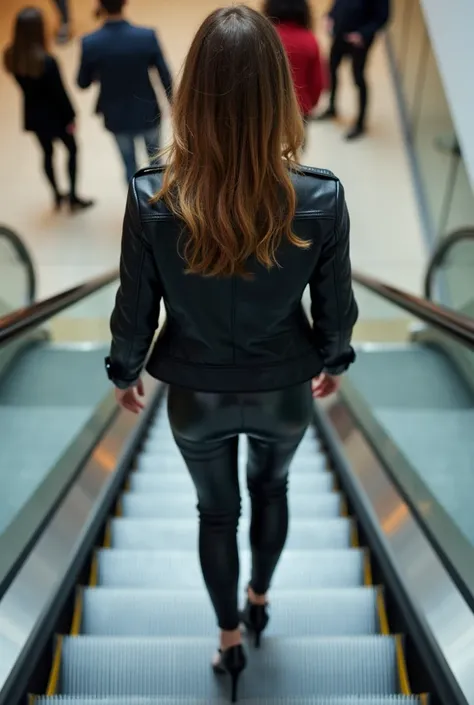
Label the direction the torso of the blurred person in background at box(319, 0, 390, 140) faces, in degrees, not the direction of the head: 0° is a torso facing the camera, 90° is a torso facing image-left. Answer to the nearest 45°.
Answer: approximately 45°

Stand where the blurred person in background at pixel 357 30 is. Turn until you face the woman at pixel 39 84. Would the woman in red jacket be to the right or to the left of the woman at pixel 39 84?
left

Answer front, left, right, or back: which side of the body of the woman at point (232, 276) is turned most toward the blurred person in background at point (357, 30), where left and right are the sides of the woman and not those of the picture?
front

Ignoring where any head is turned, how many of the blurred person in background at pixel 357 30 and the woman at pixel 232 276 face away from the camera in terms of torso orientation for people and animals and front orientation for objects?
1

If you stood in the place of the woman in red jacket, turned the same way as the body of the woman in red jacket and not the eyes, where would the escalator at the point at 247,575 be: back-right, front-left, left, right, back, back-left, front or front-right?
back

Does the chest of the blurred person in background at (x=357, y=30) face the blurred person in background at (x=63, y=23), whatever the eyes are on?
no

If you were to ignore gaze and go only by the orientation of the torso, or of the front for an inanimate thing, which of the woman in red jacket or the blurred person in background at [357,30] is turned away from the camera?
the woman in red jacket

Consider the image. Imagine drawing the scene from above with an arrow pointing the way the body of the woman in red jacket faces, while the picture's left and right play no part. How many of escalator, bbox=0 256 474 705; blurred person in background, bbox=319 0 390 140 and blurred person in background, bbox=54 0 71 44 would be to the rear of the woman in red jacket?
1

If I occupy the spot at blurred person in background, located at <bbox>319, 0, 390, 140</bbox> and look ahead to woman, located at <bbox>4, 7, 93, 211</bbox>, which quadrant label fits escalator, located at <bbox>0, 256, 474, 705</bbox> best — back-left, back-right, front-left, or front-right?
front-left

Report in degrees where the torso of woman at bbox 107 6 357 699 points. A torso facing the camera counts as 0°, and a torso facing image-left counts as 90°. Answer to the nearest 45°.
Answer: approximately 180°

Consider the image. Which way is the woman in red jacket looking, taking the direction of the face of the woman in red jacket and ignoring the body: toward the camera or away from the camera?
away from the camera

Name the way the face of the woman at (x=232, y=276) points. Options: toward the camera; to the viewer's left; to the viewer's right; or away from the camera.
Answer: away from the camera

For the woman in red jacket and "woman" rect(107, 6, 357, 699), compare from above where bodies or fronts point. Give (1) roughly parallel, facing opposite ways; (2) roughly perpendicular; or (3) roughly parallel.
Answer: roughly parallel

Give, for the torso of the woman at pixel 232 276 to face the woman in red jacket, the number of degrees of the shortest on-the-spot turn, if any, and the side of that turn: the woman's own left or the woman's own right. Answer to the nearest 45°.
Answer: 0° — they already face them
